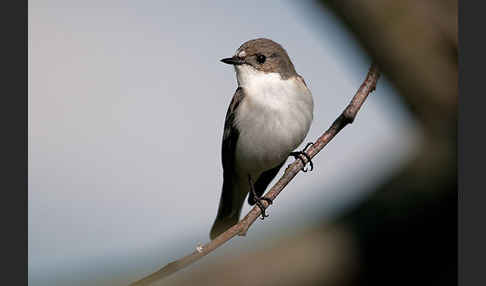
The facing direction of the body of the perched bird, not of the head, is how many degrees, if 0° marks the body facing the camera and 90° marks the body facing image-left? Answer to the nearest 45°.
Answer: approximately 315°
